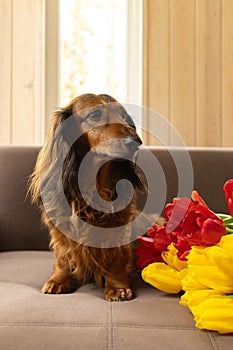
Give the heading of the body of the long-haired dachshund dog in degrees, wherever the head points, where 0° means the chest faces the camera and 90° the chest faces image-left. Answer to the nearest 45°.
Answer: approximately 0°
